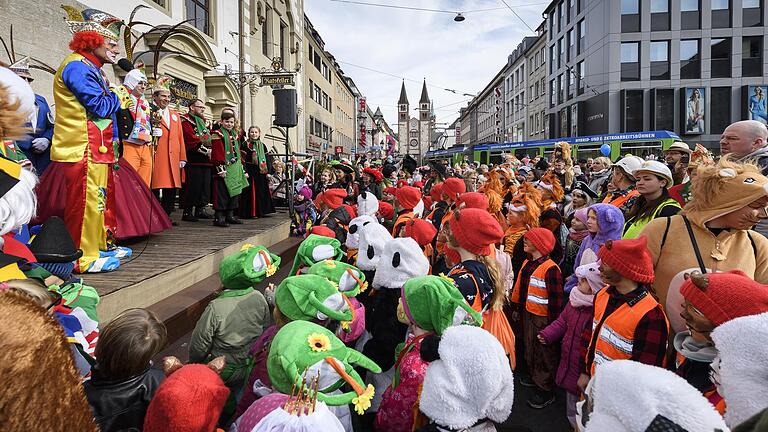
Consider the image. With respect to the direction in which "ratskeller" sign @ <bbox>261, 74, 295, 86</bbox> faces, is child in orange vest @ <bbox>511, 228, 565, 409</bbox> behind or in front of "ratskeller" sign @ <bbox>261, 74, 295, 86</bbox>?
in front

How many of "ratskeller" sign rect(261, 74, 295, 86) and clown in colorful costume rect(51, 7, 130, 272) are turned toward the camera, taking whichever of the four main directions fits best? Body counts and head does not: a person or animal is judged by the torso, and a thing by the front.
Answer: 1

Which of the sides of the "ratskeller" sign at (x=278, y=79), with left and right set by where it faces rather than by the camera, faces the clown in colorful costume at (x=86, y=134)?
front

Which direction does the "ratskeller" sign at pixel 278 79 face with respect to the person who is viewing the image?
facing the viewer

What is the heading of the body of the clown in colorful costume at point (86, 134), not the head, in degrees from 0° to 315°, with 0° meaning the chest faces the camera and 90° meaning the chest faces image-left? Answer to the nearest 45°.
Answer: approximately 270°
